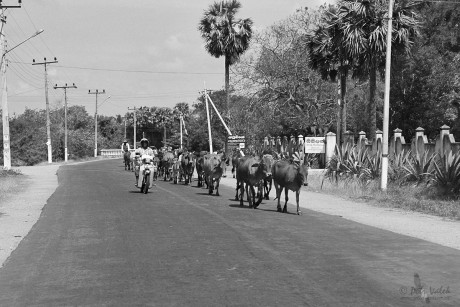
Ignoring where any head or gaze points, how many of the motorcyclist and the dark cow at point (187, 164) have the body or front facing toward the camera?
2

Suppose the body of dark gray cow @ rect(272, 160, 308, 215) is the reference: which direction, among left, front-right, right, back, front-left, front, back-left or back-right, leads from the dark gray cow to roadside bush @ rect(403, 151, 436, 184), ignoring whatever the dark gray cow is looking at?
left

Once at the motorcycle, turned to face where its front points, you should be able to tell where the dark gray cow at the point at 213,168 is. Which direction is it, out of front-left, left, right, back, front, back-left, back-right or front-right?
left

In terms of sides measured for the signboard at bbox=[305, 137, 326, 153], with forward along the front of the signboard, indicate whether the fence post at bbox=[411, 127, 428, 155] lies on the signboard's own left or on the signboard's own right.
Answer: on the signboard's own left
